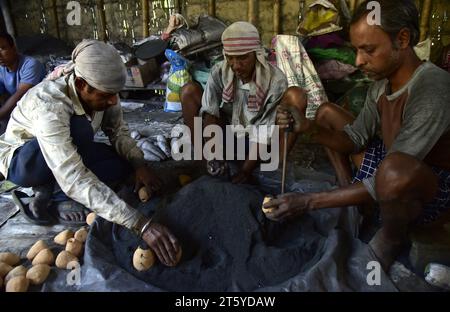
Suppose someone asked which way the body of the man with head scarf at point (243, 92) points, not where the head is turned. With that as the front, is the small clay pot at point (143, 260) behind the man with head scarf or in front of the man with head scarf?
in front

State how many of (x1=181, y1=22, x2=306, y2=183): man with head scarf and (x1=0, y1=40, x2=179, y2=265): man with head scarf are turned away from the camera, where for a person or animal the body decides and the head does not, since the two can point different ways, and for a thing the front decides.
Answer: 0

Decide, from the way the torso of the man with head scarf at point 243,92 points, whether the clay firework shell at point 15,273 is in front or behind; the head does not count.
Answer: in front

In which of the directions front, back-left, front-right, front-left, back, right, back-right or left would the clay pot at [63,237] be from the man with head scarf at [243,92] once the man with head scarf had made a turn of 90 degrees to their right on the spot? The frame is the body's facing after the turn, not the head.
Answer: front-left

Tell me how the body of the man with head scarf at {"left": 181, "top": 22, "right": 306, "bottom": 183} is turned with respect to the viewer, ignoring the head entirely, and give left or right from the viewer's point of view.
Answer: facing the viewer

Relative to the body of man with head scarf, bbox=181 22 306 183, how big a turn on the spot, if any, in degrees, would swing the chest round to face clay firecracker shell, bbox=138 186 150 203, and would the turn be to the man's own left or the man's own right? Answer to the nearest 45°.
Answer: approximately 45° to the man's own right

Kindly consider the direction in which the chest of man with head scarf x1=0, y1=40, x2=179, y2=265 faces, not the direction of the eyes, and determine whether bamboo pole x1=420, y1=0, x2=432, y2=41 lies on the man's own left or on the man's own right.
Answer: on the man's own left

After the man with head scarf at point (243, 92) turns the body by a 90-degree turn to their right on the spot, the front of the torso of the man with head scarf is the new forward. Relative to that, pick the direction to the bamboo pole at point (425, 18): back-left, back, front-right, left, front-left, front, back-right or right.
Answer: back-right

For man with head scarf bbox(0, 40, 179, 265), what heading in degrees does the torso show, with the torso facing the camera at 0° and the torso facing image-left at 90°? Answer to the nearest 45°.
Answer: approximately 315°
